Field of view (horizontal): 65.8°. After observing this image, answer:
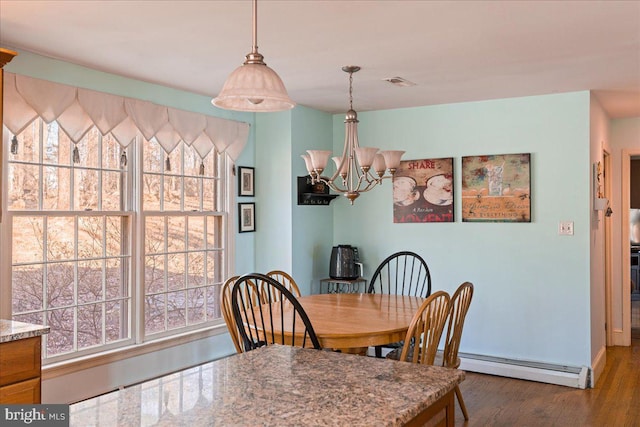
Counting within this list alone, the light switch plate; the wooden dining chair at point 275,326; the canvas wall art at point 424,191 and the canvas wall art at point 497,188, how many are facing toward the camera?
3

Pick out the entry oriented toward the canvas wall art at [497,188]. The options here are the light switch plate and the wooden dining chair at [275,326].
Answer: the wooden dining chair

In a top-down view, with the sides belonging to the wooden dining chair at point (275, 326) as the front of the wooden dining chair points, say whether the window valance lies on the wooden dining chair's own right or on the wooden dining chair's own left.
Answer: on the wooden dining chair's own left

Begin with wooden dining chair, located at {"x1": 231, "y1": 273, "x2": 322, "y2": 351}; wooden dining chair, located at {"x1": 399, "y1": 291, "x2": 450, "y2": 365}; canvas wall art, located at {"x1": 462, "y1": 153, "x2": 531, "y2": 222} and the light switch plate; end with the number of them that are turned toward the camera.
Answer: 2

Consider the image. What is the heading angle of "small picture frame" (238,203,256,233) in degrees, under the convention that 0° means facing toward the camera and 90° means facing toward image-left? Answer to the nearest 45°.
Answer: approximately 315°

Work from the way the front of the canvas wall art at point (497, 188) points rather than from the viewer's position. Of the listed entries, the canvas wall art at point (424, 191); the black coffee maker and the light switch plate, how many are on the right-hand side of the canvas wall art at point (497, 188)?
2

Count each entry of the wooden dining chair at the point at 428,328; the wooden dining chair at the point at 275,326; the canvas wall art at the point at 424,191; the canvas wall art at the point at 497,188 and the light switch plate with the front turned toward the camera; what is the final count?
3

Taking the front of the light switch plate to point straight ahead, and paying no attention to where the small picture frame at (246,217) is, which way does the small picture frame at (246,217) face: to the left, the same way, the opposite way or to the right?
to the left

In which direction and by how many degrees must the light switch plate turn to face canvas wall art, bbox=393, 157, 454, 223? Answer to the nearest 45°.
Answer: approximately 90° to its right

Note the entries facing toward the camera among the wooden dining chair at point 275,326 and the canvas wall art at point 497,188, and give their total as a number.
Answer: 1

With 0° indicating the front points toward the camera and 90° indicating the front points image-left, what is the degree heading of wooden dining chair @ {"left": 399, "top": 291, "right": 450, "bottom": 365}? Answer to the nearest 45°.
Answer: approximately 135°
